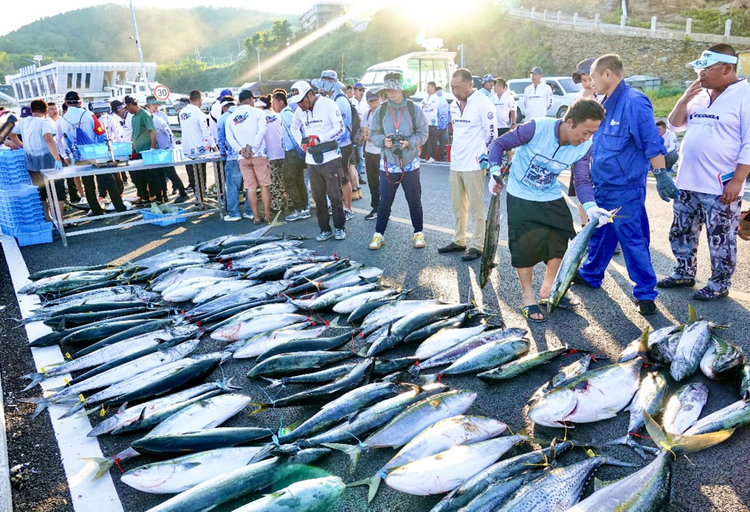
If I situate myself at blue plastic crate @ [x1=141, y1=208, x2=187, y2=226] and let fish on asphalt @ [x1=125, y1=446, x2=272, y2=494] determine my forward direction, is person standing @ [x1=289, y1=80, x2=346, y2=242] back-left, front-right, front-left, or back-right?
front-left

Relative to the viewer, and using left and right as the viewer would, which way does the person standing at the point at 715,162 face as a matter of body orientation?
facing the viewer and to the left of the viewer

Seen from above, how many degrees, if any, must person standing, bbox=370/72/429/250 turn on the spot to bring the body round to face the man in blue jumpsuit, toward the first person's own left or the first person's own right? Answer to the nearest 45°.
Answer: approximately 45° to the first person's own left

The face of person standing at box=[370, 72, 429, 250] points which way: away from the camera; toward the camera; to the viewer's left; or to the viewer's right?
toward the camera

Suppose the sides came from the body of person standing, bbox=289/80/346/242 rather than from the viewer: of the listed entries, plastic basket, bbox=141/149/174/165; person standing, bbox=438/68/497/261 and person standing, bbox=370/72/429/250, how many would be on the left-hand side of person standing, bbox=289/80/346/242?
2

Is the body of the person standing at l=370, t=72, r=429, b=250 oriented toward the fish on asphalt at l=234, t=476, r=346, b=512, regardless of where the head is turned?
yes

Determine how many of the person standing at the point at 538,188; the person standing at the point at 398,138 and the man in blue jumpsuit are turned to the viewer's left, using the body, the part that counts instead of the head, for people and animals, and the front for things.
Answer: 1

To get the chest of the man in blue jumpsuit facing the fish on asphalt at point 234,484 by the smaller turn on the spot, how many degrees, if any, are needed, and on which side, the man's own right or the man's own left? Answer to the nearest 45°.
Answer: approximately 45° to the man's own left

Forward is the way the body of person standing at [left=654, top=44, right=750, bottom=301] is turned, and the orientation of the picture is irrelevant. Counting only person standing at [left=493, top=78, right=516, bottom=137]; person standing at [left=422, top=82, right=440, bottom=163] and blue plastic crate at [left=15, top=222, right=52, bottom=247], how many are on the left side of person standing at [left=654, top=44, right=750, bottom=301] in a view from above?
0

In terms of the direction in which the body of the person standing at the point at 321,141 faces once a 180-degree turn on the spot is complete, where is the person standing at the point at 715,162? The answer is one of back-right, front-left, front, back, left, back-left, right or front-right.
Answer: right

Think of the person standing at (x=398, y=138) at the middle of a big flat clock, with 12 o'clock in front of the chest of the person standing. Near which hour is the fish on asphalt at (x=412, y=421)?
The fish on asphalt is roughly at 12 o'clock from the person standing.

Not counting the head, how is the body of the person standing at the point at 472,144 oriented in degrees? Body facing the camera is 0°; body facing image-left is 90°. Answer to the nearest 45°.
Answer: approximately 45°

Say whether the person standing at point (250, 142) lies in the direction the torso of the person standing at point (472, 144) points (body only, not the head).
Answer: no

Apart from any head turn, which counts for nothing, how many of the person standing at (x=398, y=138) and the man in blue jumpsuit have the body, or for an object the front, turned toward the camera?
1

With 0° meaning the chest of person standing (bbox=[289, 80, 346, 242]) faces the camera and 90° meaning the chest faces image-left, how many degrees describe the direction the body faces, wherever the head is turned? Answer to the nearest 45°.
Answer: approximately 45°

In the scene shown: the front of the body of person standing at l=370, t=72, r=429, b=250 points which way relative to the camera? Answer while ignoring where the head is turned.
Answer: toward the camera
